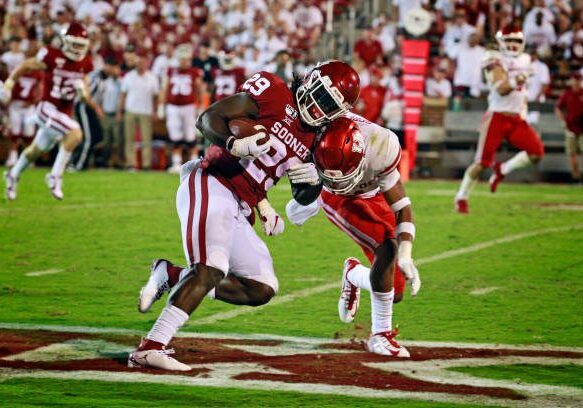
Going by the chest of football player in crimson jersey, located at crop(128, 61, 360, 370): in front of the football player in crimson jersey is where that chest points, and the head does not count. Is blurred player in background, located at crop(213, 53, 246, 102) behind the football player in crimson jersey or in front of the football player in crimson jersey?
behind

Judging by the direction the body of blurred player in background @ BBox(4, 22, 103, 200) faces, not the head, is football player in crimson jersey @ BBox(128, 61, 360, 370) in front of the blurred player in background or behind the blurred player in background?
in front

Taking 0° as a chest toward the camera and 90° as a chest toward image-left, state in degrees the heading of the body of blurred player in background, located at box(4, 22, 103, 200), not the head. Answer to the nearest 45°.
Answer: approximately 315°

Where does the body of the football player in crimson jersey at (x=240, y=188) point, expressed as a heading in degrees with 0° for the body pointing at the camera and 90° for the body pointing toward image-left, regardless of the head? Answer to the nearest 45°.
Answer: approximately 315°

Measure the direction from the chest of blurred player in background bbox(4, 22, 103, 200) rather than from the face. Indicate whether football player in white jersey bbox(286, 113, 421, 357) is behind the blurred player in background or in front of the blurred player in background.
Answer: in front

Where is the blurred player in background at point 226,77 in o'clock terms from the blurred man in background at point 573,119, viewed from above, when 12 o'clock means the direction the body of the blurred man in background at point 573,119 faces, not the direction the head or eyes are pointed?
the blurred player in background at point 226,77 is roughly at 3 o'clock from the blurred man in background at point 573,119.

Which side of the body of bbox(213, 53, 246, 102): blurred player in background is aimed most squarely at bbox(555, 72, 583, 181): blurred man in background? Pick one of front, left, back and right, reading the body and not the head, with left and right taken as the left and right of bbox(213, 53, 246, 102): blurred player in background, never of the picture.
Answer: left
